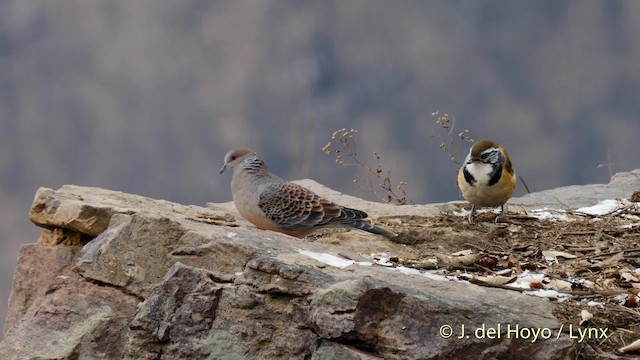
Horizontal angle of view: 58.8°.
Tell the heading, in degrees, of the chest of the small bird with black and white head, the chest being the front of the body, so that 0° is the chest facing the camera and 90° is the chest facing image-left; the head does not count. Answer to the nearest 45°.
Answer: approximately 45°
